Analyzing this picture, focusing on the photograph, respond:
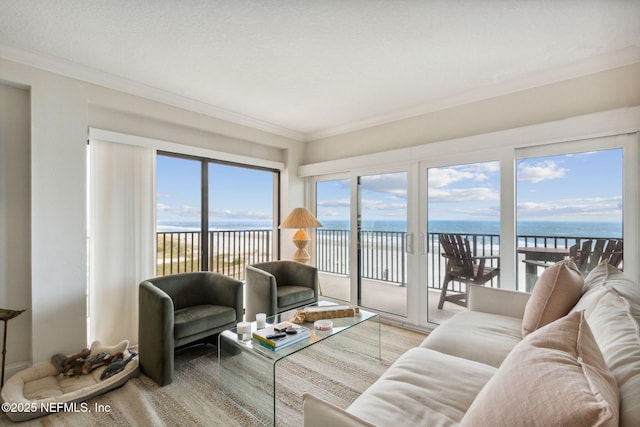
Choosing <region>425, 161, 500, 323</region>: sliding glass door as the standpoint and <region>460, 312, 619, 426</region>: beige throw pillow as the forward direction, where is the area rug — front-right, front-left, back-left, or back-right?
front-right

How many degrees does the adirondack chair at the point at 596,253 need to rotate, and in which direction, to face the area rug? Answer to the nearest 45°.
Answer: approximately 90° to its left

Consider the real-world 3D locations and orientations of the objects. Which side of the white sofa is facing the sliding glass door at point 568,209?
right

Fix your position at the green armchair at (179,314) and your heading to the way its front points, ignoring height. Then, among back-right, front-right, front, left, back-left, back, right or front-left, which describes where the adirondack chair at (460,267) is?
front-left

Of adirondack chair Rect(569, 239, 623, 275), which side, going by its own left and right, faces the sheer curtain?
left

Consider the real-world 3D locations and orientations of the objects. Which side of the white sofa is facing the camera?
left

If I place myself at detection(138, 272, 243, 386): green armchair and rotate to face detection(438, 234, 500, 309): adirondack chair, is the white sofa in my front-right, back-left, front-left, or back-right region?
front-right

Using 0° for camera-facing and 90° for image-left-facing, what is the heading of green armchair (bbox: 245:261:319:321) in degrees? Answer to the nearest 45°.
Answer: approximately 315°

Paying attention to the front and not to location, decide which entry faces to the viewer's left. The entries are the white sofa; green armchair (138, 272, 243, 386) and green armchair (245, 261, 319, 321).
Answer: the white sofa

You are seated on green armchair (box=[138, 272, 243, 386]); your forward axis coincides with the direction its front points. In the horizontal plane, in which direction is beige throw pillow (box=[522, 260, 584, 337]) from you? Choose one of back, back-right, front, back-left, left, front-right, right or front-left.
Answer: front

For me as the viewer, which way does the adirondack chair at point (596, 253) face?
facing away from the viewer and to the left of the viewer

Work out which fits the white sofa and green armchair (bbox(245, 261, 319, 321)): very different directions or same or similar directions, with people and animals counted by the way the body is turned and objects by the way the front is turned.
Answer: very different directions

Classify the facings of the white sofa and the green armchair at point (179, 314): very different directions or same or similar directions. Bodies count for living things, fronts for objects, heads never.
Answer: very different directions

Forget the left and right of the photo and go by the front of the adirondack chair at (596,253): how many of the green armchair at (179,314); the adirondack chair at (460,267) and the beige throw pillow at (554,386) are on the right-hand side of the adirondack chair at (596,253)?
0

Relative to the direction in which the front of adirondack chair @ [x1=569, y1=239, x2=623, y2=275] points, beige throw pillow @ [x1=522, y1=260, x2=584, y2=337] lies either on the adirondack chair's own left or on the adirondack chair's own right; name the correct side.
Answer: on the adirondack chair's own left

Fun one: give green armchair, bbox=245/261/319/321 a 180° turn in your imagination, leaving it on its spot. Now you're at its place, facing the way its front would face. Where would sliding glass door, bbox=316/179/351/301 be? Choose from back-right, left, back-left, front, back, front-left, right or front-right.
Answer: right

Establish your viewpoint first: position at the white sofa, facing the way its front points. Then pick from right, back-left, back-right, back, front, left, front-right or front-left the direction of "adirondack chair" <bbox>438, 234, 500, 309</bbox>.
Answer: right

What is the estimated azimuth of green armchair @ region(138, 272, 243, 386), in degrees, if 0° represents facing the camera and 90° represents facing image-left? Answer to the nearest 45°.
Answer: approximately 315°

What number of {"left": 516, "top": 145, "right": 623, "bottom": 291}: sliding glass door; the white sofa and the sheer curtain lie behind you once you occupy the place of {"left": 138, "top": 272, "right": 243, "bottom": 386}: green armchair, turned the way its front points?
1

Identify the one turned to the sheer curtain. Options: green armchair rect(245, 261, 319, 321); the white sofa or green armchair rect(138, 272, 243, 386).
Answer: the white sofa

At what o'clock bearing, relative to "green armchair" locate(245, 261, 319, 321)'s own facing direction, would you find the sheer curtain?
The sheer curtain is roughly at 4 o'clock from the green armchair.

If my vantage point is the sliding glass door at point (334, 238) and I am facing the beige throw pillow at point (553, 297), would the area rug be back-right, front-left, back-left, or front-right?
front-right

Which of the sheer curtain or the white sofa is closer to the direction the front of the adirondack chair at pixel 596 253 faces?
the sheer curtain
